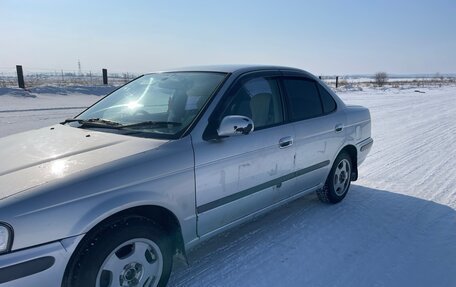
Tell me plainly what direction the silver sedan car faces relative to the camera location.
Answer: facing the viewer and to the left of the viewer
